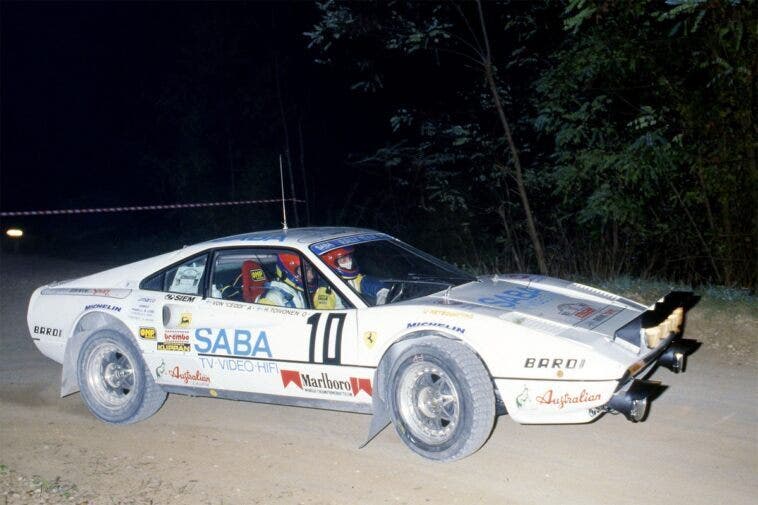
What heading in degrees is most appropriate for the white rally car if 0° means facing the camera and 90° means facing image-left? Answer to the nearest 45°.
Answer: approximately 315°
